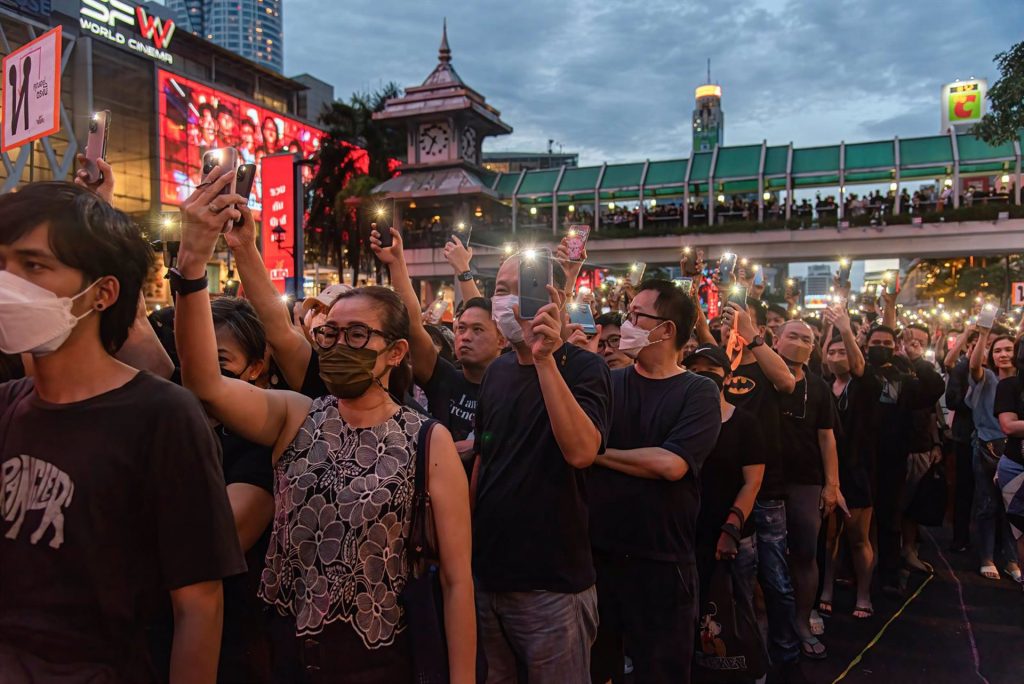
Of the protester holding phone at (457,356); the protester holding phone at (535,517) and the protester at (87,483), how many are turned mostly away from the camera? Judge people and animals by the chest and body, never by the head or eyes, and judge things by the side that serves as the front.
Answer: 0

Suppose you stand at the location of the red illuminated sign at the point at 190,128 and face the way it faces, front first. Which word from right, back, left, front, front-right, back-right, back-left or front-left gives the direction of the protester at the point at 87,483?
front-right

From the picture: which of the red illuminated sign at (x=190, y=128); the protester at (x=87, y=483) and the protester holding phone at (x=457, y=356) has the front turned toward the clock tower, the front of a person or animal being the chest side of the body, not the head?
the red illuminated sign

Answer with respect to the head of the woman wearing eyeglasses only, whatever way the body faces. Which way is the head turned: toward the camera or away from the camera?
toward the camera

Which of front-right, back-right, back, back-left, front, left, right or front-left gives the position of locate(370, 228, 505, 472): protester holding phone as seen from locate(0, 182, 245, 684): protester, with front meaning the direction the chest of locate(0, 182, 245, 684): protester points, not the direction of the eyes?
back

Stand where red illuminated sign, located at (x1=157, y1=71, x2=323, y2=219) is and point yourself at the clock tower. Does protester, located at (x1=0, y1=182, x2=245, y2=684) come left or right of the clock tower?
right

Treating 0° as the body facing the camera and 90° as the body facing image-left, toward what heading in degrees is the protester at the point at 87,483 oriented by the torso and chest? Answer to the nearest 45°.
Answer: approximately 45°

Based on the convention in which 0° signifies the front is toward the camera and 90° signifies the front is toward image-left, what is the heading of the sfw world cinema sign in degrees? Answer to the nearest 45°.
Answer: approximately 315°

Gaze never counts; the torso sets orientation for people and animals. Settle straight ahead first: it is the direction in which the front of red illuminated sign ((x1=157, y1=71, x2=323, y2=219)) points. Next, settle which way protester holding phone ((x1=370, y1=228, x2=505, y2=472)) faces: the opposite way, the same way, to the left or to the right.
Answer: to the right

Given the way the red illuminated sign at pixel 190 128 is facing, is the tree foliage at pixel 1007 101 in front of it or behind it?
in front

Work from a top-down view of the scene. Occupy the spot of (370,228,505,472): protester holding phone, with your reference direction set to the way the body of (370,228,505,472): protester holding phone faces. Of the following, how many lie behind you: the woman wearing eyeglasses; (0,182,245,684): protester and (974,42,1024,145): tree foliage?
1

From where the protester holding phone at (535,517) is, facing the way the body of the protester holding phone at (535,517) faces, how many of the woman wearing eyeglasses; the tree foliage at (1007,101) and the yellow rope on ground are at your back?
2

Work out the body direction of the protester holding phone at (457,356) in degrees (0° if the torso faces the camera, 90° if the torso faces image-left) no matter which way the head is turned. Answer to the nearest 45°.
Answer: approximately 45°

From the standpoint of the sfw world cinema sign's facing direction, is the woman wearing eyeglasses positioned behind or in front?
in front

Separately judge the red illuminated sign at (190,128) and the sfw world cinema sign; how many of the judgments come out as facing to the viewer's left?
0

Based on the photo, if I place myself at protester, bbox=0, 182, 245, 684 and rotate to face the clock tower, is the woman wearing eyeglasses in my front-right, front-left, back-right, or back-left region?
front-right

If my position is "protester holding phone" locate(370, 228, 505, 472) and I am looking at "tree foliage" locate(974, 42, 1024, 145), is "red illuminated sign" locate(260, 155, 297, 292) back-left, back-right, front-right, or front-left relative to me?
front-left
